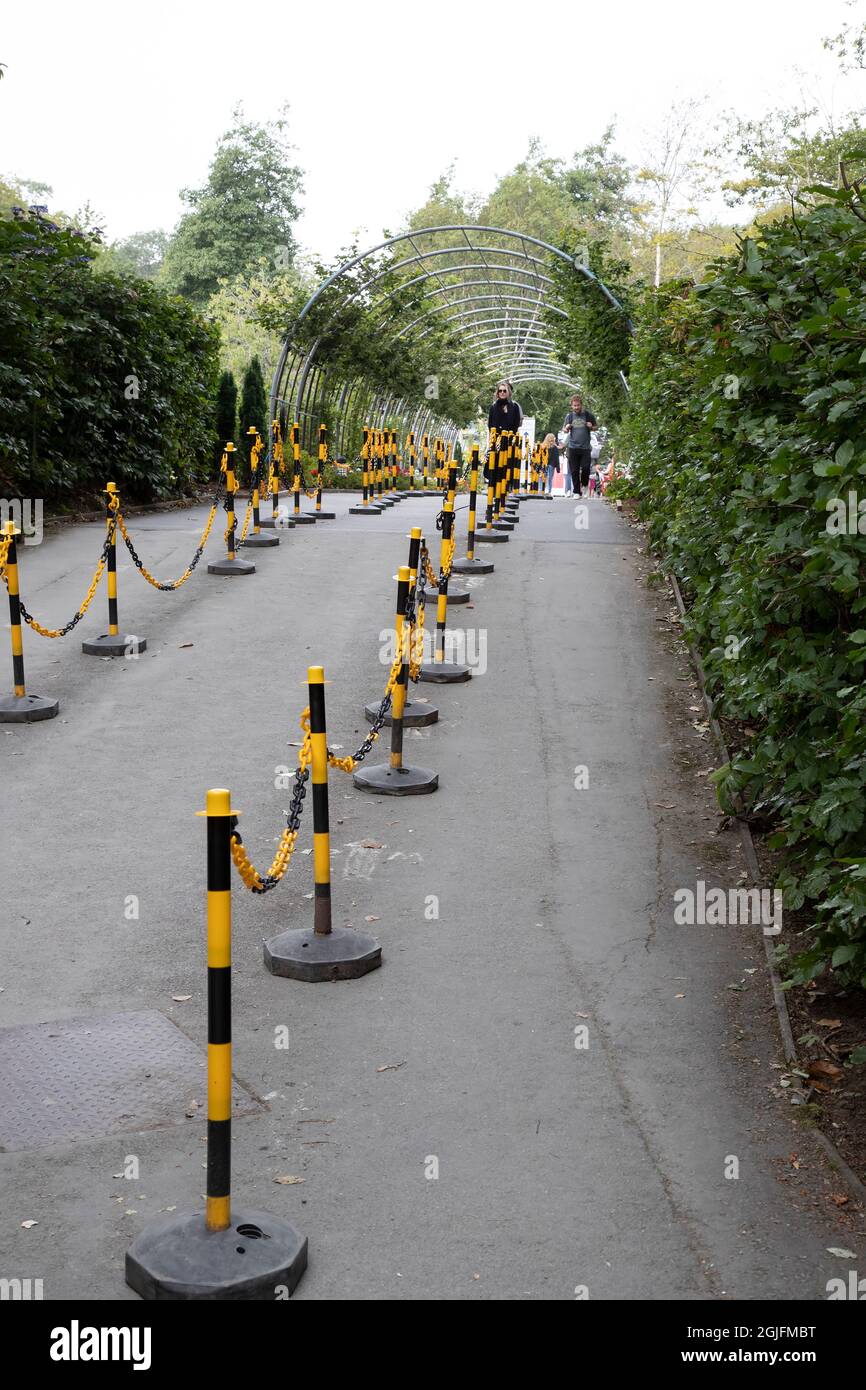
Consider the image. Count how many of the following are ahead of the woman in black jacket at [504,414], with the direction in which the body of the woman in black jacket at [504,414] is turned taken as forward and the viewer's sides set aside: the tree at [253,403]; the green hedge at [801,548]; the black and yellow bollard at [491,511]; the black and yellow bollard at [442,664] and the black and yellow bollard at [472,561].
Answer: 4

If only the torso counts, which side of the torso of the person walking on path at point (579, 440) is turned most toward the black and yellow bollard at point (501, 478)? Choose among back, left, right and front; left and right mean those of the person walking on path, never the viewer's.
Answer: front

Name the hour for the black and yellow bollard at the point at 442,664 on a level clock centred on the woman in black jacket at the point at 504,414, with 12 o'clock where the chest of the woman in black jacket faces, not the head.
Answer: The black and yellow bollard is roughly at 12 o'clock from the woman in black jacket.

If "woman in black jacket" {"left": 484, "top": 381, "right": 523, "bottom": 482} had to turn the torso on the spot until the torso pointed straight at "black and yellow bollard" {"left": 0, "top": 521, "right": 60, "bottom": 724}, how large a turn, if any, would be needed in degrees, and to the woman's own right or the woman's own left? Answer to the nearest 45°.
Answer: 0° — they already face it

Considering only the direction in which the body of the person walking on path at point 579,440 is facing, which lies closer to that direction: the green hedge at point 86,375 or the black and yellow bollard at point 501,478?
the black and yellow bollard

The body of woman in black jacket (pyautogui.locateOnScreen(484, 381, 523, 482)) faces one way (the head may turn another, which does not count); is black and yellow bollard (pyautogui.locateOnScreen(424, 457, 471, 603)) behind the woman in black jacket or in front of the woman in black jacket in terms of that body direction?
in front

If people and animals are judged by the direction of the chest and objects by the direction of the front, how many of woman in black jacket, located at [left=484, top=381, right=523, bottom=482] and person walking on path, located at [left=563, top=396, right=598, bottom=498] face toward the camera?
2

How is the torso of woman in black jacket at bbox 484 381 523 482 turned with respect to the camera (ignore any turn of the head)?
toward the camera

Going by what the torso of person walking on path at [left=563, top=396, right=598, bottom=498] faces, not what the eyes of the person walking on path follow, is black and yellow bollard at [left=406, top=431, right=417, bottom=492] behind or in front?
behind

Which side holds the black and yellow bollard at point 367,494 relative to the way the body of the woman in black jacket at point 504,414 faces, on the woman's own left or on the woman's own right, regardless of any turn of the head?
on the woman's own right

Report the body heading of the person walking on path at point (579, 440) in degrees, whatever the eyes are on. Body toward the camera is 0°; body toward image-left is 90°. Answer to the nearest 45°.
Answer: approximately 0°

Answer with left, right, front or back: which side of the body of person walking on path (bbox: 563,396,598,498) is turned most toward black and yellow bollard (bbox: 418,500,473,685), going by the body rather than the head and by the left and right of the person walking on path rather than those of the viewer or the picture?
front

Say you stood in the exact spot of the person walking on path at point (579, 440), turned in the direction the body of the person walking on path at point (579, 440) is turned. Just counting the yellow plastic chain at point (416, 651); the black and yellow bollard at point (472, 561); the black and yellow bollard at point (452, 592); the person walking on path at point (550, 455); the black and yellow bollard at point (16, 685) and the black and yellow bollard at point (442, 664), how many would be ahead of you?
5

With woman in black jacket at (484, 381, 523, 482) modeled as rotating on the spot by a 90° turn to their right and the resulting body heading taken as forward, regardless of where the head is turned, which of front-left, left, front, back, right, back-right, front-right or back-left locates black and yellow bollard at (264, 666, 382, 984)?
left

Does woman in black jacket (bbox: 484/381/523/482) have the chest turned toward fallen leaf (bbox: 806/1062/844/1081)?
yes
